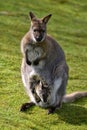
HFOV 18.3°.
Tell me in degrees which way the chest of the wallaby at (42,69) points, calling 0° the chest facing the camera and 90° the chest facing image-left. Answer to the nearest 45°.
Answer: approximately 45°
